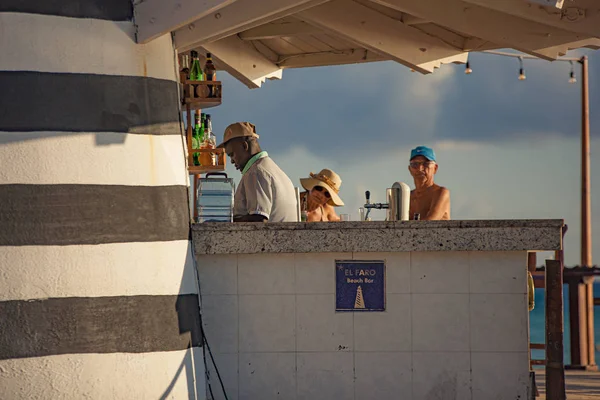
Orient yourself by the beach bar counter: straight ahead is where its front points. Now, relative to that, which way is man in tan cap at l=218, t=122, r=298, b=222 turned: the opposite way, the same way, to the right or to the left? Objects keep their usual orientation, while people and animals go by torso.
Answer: to the right

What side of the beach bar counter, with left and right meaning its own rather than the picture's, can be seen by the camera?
front

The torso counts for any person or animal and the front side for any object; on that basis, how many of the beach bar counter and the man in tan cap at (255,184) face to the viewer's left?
1

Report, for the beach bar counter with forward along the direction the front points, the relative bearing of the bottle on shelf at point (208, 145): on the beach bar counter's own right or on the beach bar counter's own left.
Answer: on the beach bar counter's own right

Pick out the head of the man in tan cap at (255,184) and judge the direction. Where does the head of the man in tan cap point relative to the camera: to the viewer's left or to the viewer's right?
to the viewer's left

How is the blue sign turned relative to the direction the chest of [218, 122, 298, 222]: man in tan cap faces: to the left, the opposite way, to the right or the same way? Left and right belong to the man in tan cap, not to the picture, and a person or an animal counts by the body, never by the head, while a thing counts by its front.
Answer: to the left

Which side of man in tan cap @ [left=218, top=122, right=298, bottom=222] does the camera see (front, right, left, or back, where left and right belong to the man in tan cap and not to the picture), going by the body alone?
left

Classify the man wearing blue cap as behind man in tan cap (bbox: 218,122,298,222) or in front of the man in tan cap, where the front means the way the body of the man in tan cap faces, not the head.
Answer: behind

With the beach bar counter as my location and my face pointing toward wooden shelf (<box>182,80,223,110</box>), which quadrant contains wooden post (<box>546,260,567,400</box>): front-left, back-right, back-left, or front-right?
back-right

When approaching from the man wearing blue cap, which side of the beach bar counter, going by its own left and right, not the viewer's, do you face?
back

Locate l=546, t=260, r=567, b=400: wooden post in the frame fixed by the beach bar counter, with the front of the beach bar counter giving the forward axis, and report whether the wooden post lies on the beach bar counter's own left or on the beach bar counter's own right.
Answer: on the beach bar counter's own left
